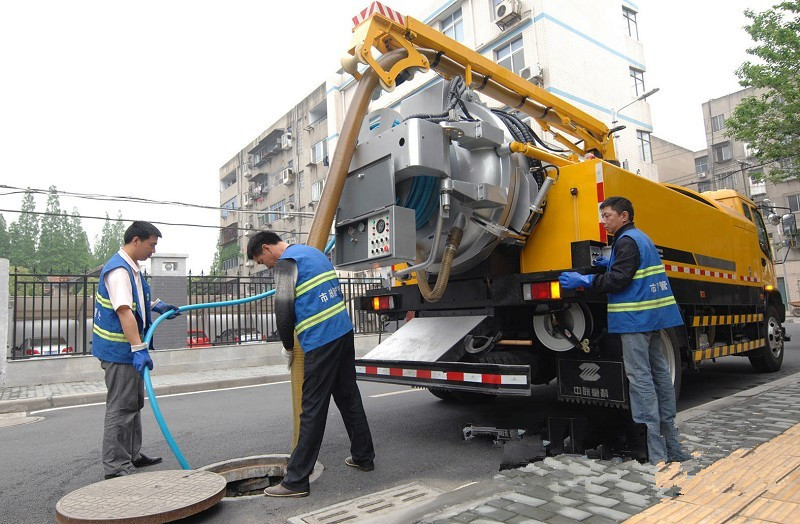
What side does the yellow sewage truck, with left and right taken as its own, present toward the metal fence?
left

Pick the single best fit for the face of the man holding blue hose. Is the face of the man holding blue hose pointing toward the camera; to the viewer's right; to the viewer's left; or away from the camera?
to the viewer's right

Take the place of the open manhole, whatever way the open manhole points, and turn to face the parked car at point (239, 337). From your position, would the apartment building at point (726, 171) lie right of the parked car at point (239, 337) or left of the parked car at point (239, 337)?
right

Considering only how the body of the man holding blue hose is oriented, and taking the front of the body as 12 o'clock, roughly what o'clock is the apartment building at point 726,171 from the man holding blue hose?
The apartment building is roughly at 11 o'clock from the man holding blue hose.

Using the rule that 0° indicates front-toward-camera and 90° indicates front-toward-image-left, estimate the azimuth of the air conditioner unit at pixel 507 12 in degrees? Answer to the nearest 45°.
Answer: approximately 45°

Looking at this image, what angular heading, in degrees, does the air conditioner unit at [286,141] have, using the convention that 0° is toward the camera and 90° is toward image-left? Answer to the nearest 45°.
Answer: approximately 45°

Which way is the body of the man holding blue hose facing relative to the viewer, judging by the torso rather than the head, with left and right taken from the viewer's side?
facing to the right of the viewer

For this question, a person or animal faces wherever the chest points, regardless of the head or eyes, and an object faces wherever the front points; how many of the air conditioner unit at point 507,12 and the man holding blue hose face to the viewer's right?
1

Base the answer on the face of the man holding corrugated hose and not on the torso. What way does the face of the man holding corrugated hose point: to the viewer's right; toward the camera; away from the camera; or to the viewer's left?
to the viewer's left

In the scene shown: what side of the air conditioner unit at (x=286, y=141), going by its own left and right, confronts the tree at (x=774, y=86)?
left

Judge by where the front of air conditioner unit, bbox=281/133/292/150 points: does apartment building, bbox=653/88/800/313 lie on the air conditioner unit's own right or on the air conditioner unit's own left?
on the air conditioner unit's own left
